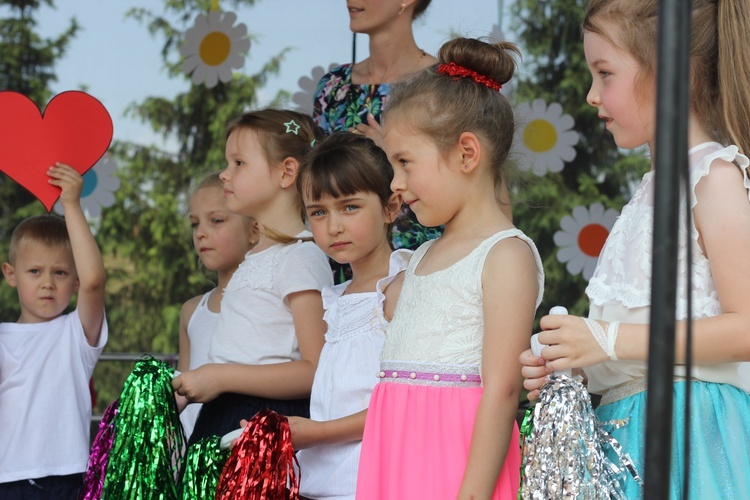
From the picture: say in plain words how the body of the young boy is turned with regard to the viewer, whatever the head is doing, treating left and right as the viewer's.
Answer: facing the viewer

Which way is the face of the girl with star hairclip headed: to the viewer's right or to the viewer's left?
to the viewer's left

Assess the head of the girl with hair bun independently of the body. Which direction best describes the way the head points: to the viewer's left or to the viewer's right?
to the viewer's left

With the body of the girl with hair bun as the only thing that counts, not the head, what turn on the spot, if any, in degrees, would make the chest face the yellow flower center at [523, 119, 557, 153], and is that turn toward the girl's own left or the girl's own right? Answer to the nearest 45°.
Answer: approximately 135° to the girl's own right

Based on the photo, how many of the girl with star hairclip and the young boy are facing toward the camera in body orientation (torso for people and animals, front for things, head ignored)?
1

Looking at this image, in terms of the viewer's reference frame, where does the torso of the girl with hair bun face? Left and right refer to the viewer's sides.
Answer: facing the viewer and to the left of the viewer

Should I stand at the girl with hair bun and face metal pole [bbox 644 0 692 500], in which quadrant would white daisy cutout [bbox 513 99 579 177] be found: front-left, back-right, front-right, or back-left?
back-left

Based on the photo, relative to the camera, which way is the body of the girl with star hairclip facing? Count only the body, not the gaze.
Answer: to the viewer's left
